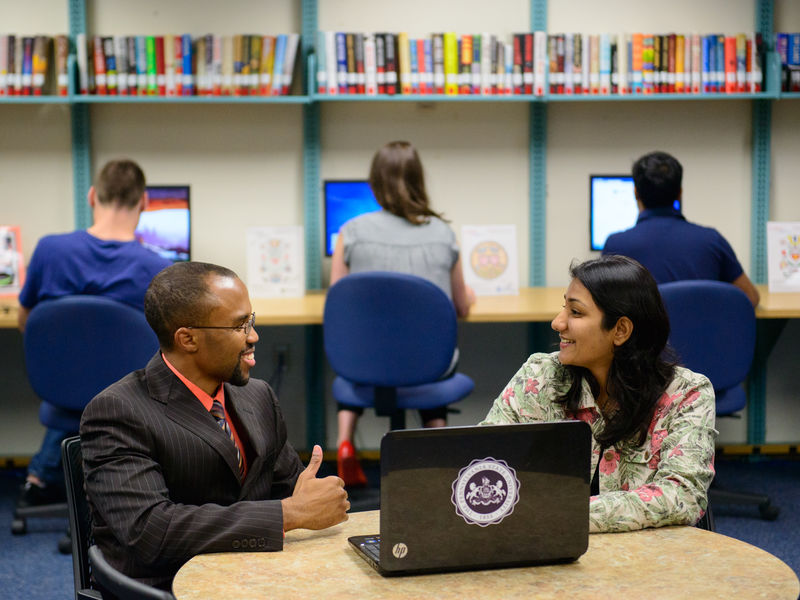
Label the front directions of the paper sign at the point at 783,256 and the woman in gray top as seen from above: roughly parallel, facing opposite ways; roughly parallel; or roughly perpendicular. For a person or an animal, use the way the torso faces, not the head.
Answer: roughly parallel, facing opposite ways

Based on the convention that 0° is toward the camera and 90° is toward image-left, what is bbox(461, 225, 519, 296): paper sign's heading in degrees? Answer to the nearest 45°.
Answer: approximately 0°

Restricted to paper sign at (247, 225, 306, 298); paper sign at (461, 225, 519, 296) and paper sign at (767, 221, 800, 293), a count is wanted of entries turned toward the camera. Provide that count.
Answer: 3

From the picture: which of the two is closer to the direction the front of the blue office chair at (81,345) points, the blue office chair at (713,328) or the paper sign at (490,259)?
the paper sign

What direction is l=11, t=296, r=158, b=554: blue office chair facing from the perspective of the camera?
away from the camera

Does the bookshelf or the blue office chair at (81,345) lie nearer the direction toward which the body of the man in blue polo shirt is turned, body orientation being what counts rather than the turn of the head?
the bookshelf

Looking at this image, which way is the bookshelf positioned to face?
toward the camera

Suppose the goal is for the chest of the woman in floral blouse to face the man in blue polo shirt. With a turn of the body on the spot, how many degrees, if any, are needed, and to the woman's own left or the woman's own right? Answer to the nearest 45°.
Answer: approximately 135° to the woman's own right

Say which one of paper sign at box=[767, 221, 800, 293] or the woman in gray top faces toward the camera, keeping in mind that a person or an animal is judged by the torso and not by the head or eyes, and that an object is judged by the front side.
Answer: the paper sign

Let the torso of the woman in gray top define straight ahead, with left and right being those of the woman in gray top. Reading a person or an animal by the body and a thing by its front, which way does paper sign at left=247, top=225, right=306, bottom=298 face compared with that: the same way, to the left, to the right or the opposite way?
the opposite way

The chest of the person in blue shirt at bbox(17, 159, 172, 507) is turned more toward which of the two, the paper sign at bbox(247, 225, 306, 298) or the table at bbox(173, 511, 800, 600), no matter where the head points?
the paper sign

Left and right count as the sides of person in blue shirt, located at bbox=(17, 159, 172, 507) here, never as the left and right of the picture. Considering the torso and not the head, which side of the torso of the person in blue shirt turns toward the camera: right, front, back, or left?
back

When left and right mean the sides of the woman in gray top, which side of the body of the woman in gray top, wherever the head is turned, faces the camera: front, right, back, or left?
back

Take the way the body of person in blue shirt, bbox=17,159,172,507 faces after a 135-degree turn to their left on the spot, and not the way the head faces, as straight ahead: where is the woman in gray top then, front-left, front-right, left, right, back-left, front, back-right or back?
back-left

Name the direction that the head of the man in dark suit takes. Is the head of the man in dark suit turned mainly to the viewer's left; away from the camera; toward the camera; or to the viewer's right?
to the viewer's right

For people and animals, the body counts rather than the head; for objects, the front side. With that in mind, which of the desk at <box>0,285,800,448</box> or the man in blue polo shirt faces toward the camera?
the desk

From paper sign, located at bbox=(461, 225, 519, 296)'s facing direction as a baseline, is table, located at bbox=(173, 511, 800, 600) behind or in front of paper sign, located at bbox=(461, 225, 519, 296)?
in front
